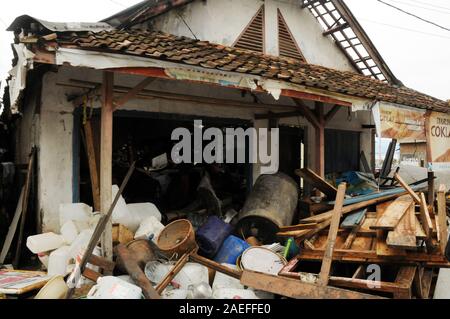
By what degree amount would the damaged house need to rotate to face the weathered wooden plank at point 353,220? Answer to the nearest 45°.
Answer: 0° — it already faces it

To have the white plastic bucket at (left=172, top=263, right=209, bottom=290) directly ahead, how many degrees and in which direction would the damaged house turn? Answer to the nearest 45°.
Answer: approximately 45° to its right

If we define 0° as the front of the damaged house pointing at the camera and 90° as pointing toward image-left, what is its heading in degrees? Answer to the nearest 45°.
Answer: approximately 315°
